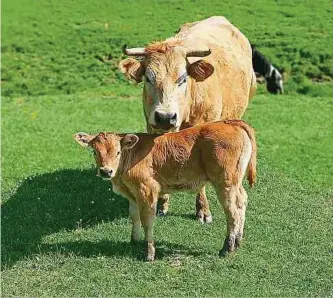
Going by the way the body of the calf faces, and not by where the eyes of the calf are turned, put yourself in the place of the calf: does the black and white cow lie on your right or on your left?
on your right

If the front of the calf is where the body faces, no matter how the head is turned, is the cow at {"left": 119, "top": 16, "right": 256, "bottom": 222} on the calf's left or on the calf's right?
on the calf's right

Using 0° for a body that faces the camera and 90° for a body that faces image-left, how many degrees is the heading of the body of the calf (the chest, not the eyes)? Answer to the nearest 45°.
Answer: approximately 90°

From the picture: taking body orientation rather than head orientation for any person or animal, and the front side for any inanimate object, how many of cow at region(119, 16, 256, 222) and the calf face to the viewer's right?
0

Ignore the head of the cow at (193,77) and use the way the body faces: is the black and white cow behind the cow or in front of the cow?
behind

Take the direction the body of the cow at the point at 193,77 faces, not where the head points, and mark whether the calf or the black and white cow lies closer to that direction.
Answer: the calf
